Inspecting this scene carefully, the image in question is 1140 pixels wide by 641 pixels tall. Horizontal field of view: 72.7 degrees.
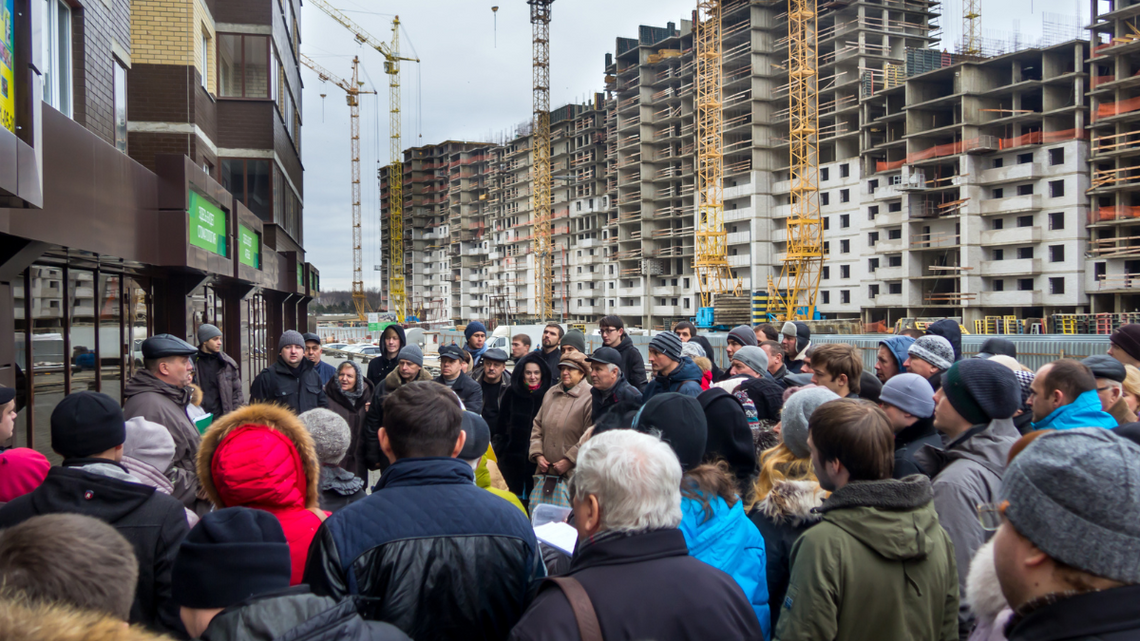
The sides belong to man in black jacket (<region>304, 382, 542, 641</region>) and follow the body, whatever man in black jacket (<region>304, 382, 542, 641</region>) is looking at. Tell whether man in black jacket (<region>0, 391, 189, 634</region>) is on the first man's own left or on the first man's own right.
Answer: on the first man's own left

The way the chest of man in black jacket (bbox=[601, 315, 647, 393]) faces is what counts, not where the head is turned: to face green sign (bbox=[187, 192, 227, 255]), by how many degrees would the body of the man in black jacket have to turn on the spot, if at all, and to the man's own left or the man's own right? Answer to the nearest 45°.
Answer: approximately 45° to the man's own right

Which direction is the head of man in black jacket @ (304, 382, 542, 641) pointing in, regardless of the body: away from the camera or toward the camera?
away from the camera

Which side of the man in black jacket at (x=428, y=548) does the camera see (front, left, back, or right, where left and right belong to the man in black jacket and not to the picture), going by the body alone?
back

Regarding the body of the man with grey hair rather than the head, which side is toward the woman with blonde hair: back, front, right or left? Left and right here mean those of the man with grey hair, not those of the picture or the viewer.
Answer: right

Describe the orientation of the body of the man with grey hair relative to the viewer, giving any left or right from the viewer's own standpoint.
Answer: facing away from the viewer and to the left of the viewer

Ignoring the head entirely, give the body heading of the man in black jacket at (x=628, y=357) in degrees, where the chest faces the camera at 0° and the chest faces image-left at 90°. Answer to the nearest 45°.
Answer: approximately 45°

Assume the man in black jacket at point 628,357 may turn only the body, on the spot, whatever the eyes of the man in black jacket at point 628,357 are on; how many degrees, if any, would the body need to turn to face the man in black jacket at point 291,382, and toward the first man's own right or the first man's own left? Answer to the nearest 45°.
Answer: approximately 45° to the first man's own right

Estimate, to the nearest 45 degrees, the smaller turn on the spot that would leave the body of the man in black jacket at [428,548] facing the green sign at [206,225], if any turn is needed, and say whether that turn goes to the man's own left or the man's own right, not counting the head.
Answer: approximately 45° to the man's own left
